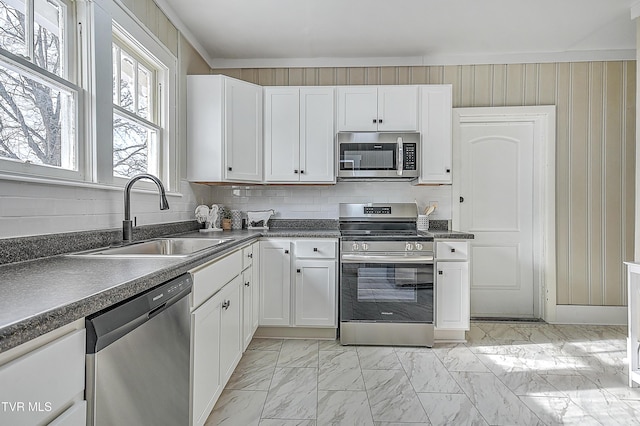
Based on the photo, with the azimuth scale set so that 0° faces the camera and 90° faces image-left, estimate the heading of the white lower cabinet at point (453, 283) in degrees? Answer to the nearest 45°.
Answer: approximately 0°

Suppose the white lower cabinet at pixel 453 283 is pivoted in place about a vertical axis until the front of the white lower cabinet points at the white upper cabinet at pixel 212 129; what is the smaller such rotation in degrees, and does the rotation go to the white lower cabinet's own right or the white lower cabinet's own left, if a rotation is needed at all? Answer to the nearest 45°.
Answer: approximately 90° to the white lower cabinet's own right

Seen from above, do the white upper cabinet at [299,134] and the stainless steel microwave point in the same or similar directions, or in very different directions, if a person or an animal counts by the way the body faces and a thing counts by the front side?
same or similar directions

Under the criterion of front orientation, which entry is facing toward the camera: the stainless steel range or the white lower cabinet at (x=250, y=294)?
the stainless steel range

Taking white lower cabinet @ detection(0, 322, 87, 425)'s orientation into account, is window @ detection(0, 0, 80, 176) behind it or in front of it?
behind

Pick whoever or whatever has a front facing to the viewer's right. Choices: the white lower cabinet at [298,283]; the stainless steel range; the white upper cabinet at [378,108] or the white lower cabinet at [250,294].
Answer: the white lower cabinet at [250,294]

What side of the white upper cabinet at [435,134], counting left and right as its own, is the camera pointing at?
front

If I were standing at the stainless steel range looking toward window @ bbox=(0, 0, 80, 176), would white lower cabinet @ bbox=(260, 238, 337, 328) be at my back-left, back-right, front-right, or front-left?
front-right

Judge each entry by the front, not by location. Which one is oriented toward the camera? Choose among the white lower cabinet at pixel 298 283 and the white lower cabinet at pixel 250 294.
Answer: the white lower cabinet at pixel 298 283

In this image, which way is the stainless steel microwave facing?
toward the camera

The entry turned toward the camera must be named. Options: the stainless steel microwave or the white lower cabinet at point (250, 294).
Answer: the stainless steel microwave

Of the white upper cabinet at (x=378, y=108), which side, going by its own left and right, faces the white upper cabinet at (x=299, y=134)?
right

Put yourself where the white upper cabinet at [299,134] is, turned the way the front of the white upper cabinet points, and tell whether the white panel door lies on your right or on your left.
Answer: on your left

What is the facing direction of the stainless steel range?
toward the camera

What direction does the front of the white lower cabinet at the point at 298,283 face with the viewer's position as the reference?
facing the viewer

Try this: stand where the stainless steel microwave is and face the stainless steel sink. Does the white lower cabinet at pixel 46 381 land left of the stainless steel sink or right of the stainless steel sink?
left
